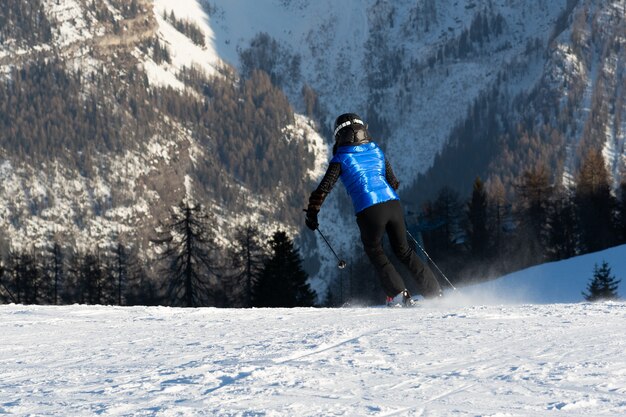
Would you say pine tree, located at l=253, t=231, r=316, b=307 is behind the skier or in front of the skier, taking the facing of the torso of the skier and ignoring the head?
in front

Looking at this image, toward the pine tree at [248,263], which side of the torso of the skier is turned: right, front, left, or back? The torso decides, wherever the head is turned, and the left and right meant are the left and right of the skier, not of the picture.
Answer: front

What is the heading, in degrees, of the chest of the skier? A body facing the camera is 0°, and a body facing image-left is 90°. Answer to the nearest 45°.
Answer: approximately 180°

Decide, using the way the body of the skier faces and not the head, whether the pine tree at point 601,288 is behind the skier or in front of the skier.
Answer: in front

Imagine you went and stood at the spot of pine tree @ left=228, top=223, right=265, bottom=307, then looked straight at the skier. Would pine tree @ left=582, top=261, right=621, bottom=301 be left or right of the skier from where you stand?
left

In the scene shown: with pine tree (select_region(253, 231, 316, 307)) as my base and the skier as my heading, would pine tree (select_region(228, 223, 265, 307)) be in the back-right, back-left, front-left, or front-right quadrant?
back-right
